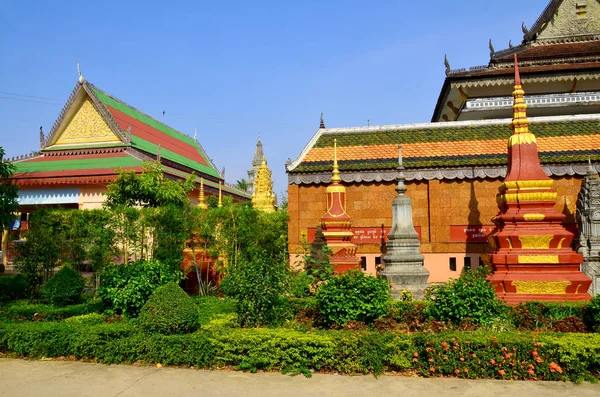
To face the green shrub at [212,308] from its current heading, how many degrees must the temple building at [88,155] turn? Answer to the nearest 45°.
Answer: approximately 45° to its left

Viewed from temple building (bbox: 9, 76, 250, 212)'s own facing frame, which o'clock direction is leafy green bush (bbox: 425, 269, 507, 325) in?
The leafy green bush is roughly at 10 o'clock from the temple building.

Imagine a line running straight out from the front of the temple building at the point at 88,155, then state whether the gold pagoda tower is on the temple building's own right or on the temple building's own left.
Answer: on the temple building's own left

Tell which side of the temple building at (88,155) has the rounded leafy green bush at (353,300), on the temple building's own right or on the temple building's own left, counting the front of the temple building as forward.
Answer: on the temple building's own left

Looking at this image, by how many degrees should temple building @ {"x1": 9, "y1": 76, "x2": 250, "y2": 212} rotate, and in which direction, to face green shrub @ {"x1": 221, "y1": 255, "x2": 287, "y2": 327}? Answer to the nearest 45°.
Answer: approximately 45° to its left

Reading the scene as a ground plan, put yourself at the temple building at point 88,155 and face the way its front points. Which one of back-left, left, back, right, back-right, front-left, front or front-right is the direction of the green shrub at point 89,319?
front-left

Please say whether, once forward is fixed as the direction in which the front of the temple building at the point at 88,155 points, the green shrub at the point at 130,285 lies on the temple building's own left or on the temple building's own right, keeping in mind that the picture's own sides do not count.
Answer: on the temple building's own left

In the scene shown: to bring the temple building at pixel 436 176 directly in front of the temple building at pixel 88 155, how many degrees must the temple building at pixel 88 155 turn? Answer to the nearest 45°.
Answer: approximately 90° to its left

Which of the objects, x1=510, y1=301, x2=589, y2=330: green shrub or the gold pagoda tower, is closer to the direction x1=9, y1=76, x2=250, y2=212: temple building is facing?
the green shrub

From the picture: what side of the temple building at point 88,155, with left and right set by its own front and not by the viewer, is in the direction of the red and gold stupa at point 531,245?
left

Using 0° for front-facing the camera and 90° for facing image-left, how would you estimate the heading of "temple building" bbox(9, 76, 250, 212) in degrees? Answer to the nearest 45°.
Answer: approximately 45°
